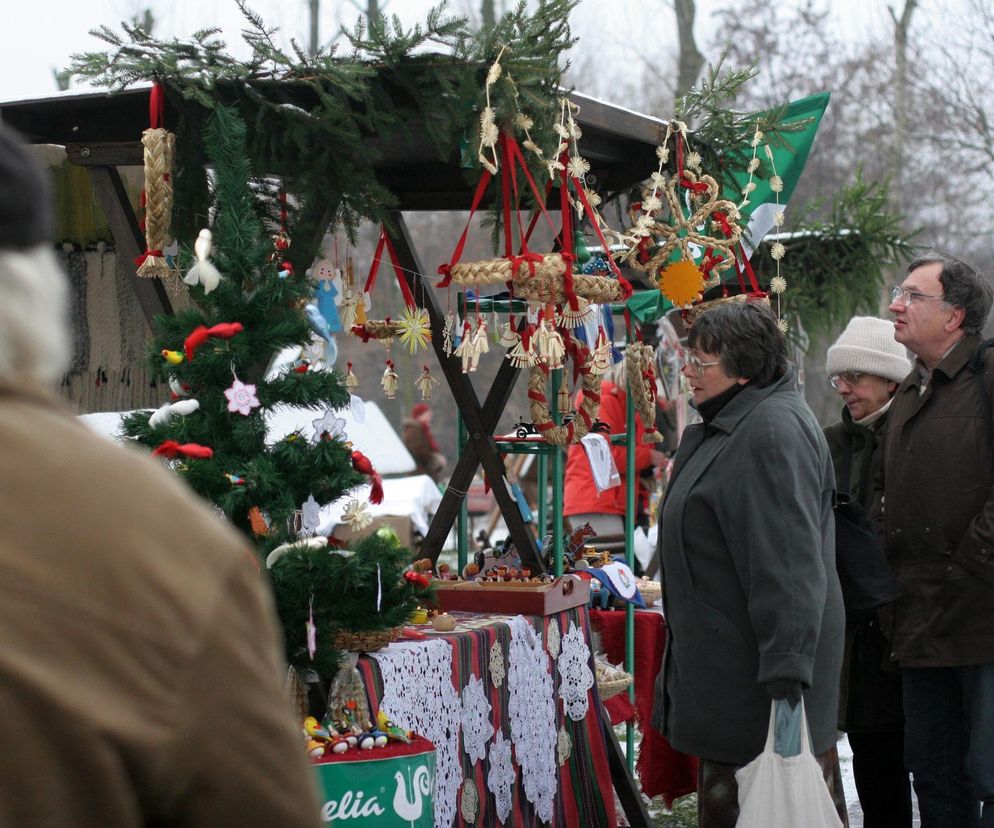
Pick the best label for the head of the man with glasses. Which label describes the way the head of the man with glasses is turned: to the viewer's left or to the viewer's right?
to the viewer's left

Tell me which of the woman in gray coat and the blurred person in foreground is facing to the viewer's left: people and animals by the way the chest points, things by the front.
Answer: the woman in gray coat

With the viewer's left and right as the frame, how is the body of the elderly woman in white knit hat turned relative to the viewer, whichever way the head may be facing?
facing the viewer and to the left of the viewer

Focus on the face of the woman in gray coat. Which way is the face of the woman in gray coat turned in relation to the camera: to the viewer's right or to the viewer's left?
to the viewer's left

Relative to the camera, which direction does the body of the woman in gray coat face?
to the viewer's left

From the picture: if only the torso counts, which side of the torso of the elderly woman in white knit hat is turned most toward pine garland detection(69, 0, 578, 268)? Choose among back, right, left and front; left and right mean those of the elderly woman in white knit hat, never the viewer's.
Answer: front

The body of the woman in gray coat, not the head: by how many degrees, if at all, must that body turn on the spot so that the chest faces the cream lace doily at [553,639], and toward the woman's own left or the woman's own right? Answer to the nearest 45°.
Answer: approximately 45° to the woman's own right

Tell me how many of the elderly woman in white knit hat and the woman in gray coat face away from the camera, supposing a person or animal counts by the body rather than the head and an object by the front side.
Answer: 0

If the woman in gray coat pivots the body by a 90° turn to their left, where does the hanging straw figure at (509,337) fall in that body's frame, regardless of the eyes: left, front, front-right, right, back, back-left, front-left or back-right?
back-right

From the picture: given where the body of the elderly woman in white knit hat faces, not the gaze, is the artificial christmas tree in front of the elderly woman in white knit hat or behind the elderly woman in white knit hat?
in front

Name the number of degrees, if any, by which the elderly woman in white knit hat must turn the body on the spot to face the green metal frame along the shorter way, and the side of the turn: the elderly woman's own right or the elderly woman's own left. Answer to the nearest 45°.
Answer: approximately 45° to the elderly woman's own right

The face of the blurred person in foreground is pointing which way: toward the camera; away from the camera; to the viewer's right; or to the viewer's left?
away from the camera

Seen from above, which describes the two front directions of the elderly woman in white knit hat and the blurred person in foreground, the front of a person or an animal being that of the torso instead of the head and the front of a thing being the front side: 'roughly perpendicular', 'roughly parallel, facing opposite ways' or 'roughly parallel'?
roughly perpendicular

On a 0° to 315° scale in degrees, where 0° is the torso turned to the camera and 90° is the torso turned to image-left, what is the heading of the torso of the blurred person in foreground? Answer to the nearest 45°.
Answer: approximately 180°
